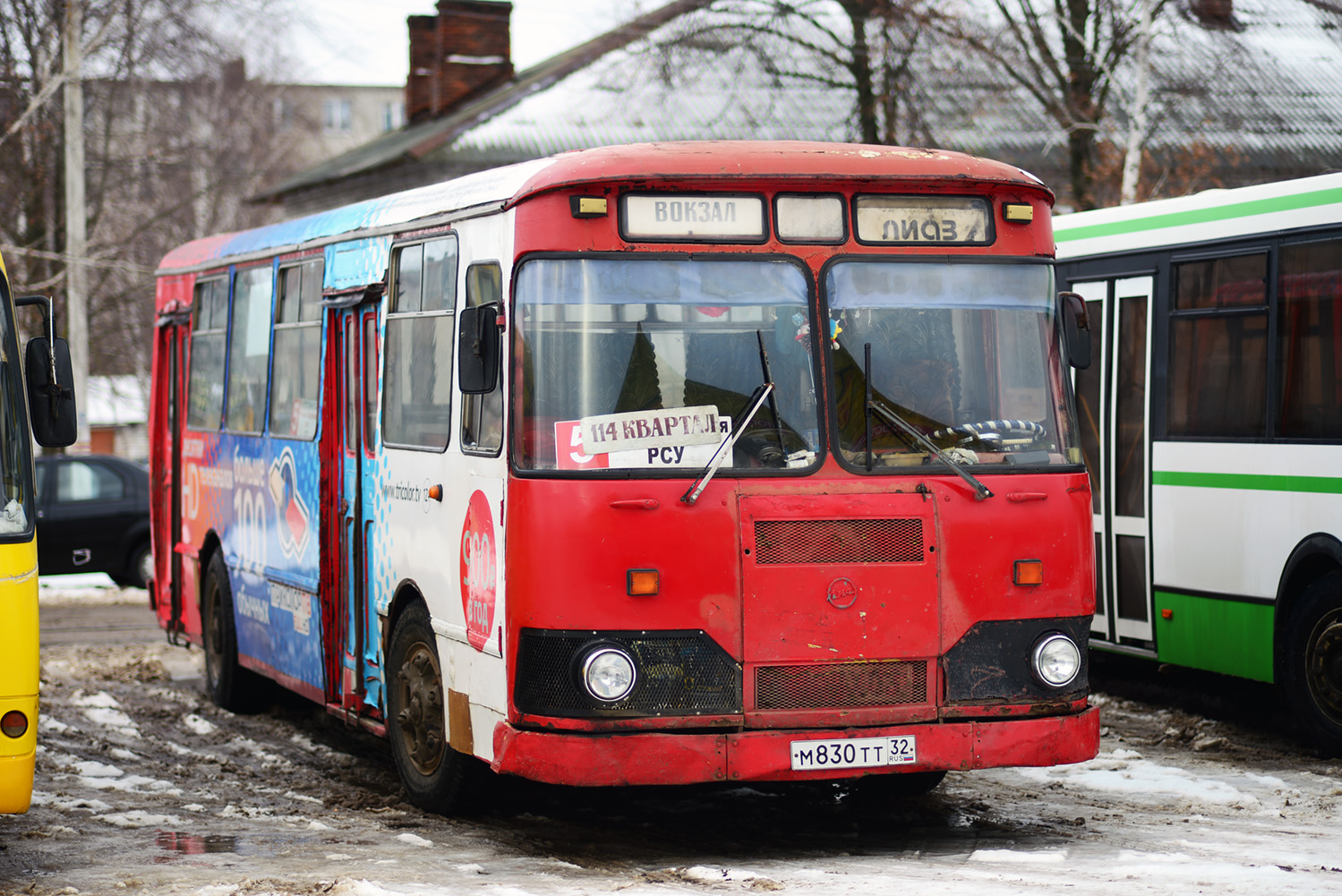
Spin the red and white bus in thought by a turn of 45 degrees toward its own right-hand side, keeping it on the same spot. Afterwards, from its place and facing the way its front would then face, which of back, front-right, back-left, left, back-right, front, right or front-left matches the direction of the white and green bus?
back-left

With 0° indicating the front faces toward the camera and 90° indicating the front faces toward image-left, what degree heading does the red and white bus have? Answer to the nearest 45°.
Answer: approximately 315°

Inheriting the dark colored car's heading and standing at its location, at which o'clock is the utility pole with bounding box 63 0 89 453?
The utility pole is roughly at 3 o'clock from the dark colored car.

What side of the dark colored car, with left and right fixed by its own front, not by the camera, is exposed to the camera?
left

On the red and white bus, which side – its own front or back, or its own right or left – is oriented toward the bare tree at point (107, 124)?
back

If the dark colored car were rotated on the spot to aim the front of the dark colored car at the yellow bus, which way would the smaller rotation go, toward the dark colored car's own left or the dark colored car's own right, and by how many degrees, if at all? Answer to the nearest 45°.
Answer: approximately 90° to the dark colored car's own left

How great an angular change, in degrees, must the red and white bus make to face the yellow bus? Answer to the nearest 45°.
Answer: approximately 135° to its right

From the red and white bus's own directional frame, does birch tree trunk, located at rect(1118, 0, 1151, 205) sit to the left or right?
on its left

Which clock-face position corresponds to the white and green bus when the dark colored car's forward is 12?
The white and green bus is roughly at 8 o'clock from the dark colored car.

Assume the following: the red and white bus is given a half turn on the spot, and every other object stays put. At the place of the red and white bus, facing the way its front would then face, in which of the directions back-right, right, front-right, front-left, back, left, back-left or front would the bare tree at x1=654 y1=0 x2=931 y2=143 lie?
front-right

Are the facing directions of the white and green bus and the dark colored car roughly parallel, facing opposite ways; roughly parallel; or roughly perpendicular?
roughly perpendicular
